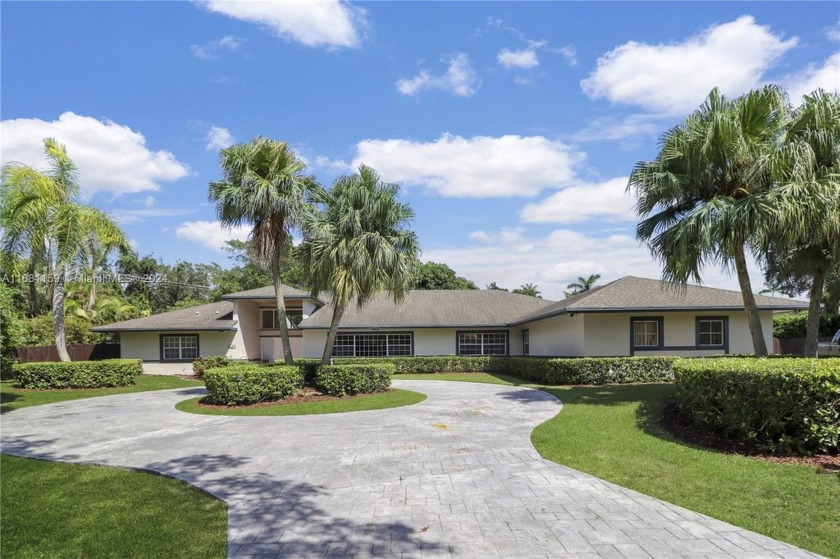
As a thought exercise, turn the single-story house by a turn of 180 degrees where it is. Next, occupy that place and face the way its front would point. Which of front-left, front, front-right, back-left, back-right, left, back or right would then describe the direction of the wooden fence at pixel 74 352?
left

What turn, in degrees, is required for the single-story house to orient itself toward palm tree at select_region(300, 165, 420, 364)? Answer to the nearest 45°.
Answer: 0° — it already faces it

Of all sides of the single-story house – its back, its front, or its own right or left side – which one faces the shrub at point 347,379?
front

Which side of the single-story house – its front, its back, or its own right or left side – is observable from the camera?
front

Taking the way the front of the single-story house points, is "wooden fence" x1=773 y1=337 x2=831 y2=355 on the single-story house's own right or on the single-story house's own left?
on the single-story house's own left

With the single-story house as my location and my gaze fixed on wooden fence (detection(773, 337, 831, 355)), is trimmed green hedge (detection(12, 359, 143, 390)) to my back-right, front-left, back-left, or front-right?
back-right

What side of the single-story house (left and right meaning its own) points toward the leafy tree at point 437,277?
back

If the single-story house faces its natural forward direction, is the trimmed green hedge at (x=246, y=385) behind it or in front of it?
in front
